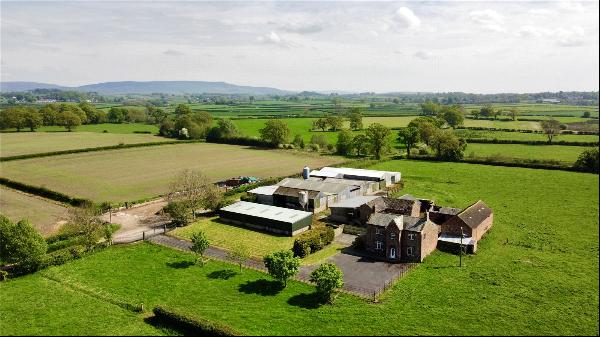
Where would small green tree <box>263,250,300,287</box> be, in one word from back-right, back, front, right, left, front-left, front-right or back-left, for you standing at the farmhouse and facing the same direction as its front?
front

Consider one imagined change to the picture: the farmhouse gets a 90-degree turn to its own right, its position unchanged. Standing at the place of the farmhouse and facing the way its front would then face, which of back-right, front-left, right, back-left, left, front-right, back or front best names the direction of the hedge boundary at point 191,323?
left

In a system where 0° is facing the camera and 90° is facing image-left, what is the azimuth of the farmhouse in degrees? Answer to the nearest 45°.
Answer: approximately 45°
